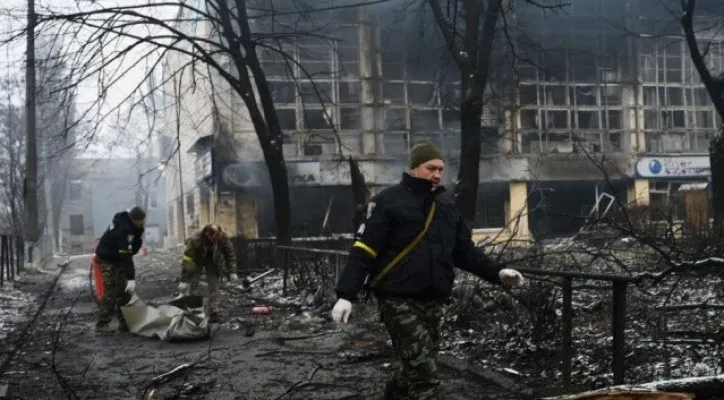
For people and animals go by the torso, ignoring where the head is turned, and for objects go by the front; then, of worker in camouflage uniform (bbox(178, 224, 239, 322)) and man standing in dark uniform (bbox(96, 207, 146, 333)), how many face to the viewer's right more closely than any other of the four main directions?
1

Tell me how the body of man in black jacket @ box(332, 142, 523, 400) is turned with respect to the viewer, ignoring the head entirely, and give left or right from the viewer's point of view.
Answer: facing the viewer and to the right of the viewer

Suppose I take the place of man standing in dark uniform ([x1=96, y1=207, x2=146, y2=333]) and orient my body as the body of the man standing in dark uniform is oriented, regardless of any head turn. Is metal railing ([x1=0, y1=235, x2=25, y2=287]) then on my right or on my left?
on my left

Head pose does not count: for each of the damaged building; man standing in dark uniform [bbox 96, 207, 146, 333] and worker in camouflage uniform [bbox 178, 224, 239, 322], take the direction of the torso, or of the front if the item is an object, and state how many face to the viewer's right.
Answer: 1

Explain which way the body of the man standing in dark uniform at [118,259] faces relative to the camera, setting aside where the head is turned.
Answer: to the viewer's right

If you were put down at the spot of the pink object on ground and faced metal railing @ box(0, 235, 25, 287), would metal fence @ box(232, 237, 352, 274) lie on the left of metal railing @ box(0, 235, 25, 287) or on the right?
right

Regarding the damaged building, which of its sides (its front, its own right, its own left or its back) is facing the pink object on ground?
front

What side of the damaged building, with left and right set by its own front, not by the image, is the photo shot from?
front

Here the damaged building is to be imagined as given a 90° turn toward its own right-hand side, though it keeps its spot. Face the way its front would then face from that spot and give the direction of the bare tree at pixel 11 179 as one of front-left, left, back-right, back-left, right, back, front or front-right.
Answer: front

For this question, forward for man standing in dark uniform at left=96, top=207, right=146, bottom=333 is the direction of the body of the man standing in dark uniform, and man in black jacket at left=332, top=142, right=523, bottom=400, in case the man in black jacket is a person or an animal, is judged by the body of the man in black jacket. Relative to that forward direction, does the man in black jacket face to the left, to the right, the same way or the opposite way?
to the right
